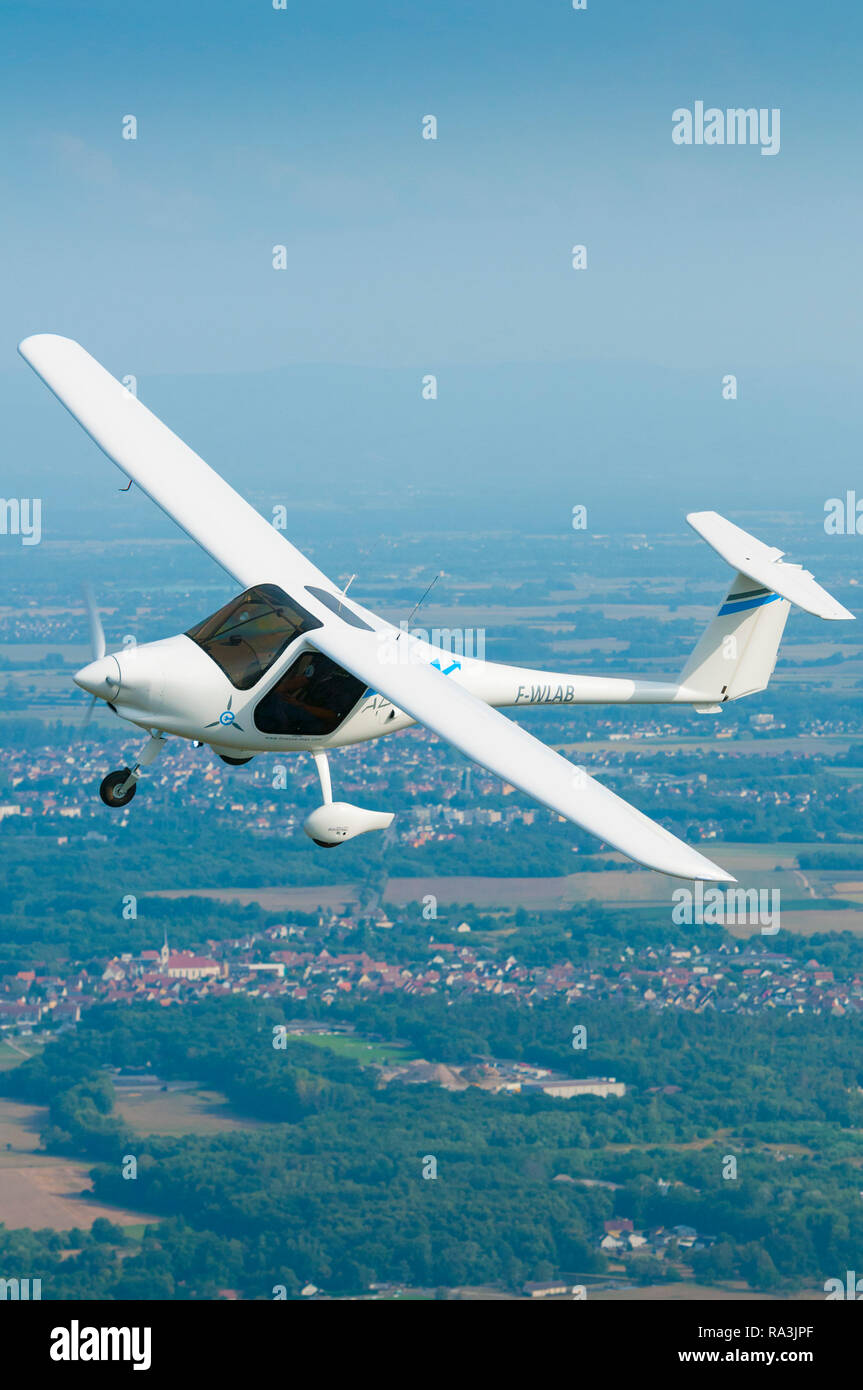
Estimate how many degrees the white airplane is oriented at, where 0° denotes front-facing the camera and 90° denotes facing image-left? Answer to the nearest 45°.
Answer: approximately 45°
